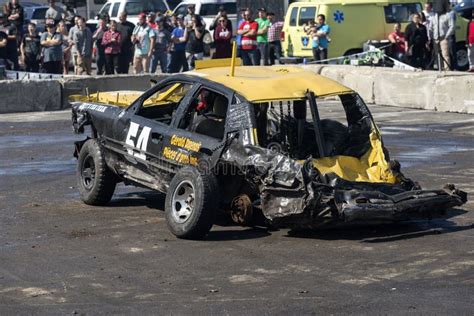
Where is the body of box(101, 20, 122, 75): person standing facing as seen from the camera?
toward the camera

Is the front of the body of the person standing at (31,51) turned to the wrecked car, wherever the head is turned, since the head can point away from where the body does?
yes

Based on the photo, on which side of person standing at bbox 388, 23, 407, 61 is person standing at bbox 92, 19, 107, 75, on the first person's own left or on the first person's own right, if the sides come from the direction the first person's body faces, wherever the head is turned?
on the first person's own right

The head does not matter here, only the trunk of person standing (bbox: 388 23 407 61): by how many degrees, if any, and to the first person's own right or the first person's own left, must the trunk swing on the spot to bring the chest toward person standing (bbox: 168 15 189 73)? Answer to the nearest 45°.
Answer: approximately 90° to the first person's own right

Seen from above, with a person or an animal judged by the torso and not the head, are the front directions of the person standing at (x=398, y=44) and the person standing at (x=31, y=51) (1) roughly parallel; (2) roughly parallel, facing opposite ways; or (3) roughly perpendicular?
roughly parallel

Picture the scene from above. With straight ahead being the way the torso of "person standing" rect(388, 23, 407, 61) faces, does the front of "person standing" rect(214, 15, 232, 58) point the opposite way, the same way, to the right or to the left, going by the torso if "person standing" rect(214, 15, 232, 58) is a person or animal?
the same way

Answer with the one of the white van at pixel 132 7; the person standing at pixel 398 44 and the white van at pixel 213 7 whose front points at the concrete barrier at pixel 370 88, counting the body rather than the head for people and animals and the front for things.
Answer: the person standing

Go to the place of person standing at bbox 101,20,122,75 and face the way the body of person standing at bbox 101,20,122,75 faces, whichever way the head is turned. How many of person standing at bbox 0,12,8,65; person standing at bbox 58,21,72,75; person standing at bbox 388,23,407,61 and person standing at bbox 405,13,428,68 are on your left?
2

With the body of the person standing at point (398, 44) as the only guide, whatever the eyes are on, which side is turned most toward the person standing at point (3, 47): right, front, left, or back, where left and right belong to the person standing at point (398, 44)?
right

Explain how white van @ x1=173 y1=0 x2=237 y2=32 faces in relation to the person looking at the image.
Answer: facing to the left of the viewer

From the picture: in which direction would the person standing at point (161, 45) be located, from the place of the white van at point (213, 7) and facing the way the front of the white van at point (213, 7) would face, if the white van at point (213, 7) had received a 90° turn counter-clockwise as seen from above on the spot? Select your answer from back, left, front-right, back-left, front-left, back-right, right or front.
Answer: front
